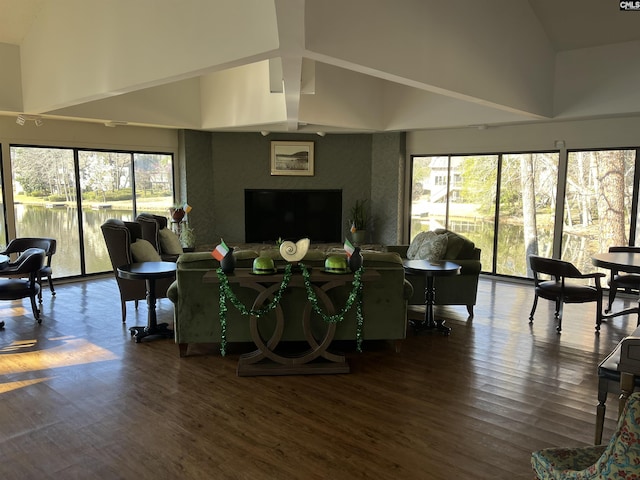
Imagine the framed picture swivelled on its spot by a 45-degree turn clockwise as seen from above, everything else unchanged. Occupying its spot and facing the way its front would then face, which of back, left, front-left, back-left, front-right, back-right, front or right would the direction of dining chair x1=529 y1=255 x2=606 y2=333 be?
left

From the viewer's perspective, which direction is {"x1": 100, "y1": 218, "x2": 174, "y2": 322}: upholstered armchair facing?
to the viewer's right

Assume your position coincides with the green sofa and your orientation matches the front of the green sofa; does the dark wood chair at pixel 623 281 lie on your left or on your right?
on your right

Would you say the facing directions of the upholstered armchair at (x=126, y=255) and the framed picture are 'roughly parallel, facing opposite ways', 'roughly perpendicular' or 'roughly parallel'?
roughly perpendicular

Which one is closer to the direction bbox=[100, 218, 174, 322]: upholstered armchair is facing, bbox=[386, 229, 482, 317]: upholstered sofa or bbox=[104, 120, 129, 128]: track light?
the upholstered sofa

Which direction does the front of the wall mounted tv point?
toward the camera

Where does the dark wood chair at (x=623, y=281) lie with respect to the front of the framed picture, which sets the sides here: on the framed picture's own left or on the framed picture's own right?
on the framed picture's own left

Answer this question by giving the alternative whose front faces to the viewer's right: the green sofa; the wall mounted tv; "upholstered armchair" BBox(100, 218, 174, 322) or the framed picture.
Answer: the upholstered armchair

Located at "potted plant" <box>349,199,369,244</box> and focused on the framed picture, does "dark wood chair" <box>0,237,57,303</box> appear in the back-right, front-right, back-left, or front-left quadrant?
front-left

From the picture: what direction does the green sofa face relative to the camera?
away from the camera

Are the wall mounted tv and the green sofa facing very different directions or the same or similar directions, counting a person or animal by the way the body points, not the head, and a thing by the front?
very different directions

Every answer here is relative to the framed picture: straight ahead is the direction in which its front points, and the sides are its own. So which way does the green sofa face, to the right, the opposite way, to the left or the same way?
the opposite way

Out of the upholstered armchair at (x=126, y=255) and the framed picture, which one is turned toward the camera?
the framed picture

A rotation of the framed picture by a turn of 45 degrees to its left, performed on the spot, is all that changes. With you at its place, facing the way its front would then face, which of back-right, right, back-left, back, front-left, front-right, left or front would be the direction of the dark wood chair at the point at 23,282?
right

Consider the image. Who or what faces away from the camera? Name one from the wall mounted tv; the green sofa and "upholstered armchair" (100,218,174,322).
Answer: the green sofa

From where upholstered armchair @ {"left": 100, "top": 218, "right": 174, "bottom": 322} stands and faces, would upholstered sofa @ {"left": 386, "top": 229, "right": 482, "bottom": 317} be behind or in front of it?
in front

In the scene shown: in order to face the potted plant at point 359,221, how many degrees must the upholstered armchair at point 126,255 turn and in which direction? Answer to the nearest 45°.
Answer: approximately 45° to its left

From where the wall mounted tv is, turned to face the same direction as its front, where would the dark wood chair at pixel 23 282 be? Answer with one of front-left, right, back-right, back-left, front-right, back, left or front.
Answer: front-right

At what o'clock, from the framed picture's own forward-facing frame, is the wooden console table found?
The wooden console table is roughly at 12 o'clock from the framed picture.

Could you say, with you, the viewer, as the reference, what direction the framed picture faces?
facing the viewer
